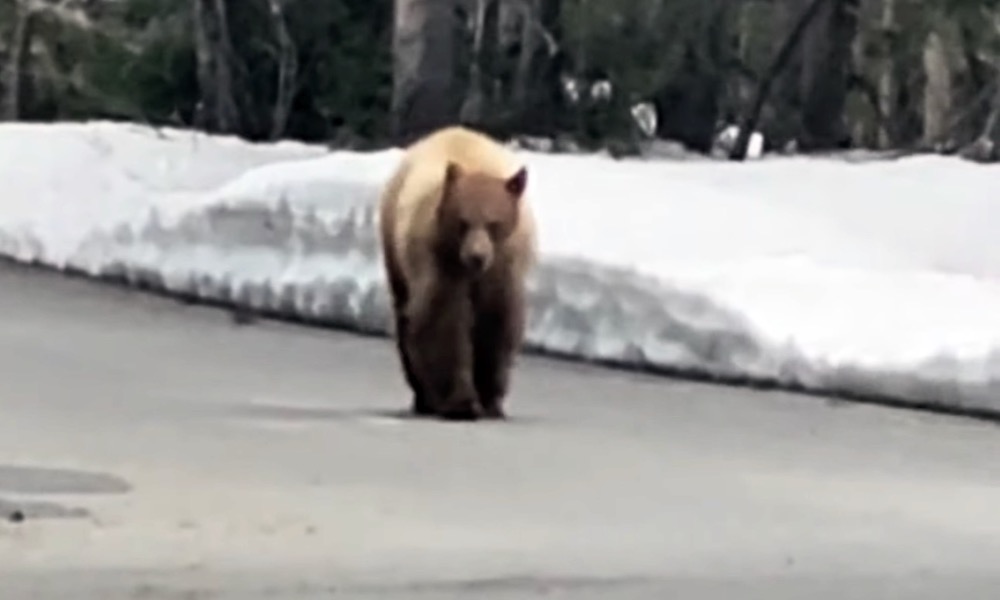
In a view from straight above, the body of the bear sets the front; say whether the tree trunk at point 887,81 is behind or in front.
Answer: behind

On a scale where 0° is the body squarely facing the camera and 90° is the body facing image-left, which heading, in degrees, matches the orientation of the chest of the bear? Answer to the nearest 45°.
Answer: approximately 0°

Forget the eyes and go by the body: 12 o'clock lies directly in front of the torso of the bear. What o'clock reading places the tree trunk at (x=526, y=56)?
The tree trunk is roughly at 6 o'clock from the bear.

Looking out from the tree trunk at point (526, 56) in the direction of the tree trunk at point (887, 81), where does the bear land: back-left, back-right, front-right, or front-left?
back-right

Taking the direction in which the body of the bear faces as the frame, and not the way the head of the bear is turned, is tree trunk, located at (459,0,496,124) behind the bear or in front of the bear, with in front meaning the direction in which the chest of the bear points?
behind
